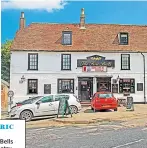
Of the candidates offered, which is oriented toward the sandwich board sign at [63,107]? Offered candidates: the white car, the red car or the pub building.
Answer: the pub building

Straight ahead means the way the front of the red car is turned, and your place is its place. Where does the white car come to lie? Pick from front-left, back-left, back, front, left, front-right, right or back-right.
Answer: back-left

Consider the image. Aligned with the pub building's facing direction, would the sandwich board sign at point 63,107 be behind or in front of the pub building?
in front

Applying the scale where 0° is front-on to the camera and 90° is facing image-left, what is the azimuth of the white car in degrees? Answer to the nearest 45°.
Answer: approximately 45°

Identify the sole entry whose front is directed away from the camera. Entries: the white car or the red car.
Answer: the red car

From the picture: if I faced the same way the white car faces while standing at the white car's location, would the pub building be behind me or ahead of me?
behind

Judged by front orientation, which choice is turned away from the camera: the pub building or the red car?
the red car

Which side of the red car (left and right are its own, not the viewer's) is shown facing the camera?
back

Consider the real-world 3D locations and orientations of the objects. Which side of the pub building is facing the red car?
front

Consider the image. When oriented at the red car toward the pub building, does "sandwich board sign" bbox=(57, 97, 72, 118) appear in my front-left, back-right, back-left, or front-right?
back-left
